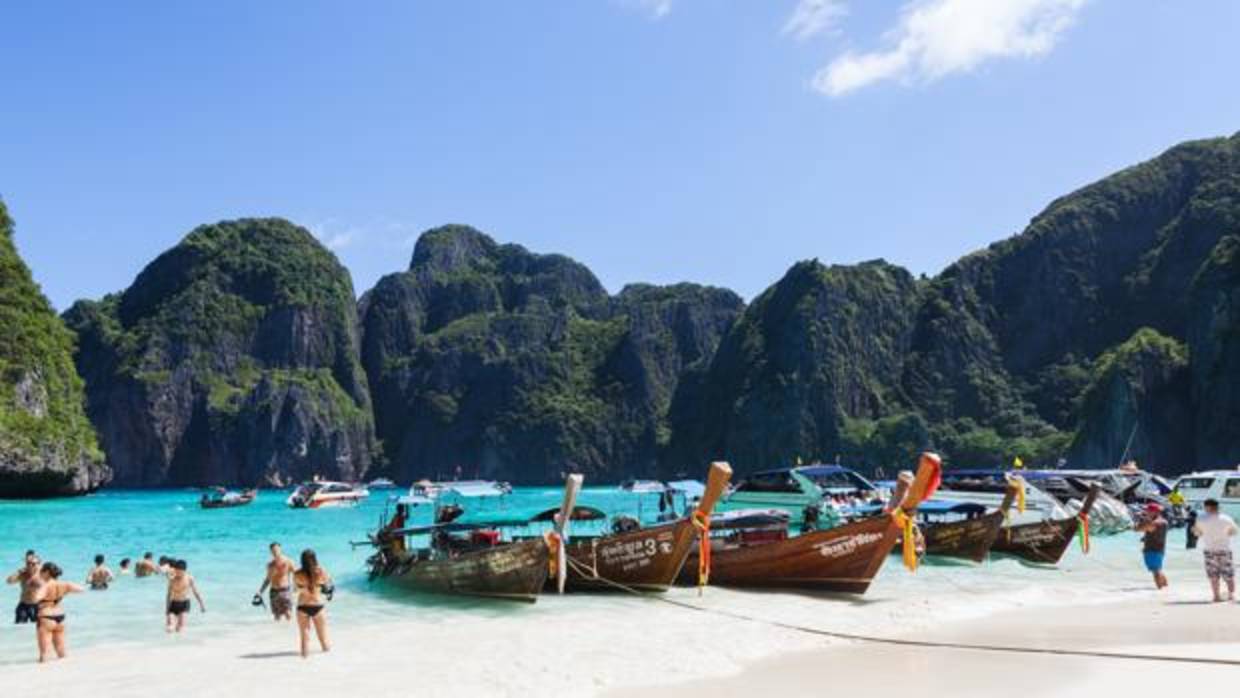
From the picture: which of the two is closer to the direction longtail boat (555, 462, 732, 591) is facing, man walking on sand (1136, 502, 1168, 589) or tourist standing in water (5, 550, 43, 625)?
the man walking on sand

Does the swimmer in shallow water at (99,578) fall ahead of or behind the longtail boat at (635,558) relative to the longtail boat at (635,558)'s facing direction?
behind

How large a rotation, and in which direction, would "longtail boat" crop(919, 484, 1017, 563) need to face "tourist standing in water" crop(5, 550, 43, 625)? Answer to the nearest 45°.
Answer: approximately 90° to its right

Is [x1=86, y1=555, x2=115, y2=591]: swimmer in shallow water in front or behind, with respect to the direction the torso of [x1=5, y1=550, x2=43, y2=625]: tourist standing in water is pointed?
behind

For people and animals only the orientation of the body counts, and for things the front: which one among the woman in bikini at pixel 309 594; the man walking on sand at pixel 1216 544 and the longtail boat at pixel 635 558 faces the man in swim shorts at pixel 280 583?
the woman in bikini

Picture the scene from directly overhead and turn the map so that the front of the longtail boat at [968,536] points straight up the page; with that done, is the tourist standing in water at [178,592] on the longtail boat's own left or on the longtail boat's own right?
on the longtail boat's own right

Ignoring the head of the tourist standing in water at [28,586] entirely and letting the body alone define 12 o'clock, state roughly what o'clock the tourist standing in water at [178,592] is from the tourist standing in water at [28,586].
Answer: the tourist standing in water at [178,592] is roughly at 10 o'clock from the tourist standing in water at [28,586].

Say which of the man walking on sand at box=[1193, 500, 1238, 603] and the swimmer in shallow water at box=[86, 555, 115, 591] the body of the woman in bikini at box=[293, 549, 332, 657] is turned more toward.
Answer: the swimmer in shallow water

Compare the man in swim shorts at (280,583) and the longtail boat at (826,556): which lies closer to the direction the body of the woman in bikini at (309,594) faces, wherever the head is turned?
the man in swim shorts

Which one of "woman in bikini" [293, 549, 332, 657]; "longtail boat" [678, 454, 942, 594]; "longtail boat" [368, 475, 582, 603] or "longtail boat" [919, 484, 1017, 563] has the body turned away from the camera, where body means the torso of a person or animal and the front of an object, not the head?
the woman in bikini

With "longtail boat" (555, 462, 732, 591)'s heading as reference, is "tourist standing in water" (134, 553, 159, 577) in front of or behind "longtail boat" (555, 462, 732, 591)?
behind

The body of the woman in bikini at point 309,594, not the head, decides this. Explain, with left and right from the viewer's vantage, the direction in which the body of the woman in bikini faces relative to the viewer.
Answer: facing away from the viewer
